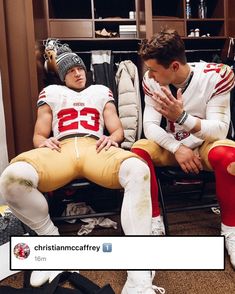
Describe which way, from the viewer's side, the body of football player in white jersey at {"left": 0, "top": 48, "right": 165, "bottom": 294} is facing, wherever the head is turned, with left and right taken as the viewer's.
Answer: facing the viewer

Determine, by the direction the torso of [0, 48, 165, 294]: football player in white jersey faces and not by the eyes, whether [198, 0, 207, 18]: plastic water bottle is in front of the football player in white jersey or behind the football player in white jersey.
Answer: behind

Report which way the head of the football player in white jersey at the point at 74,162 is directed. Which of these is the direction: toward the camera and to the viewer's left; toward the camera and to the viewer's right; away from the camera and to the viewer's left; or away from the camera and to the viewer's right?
toward the camera and to the viewer's right

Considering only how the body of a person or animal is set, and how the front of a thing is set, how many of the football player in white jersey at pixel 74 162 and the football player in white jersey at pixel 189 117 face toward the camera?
2

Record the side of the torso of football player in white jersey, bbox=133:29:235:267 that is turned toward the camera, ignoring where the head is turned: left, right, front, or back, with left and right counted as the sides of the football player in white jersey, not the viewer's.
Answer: front

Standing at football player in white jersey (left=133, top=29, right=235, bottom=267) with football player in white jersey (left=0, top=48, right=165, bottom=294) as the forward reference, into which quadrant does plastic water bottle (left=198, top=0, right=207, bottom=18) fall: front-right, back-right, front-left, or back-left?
back-right

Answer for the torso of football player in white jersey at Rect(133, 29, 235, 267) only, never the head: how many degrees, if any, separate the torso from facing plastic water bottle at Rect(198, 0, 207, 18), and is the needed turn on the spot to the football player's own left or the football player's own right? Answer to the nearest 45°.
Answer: approximately 180°
